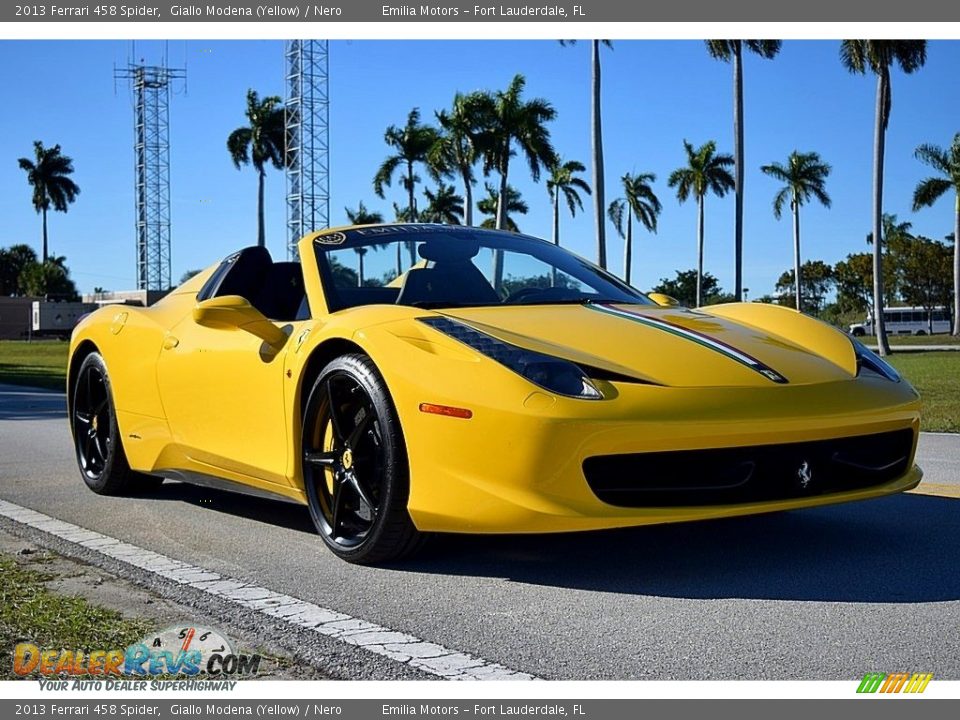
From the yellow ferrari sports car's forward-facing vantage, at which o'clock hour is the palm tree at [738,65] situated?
The palm tree is roughly at 8 o'clock from the yellow ferrari sports car.

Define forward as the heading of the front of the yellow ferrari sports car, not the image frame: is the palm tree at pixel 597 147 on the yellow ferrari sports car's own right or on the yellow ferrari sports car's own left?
on the yellow ferrari sports car's own left

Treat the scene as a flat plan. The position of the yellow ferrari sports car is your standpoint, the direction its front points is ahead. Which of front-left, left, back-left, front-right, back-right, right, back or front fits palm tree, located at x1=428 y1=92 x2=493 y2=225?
back-left

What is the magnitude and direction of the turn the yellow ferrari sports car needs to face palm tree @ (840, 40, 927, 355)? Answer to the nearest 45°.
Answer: approximately 135° to its left

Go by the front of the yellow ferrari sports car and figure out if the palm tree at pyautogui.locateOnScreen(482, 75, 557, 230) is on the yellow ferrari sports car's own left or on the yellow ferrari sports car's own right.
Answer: on the yellow ferrari sports car's own left
